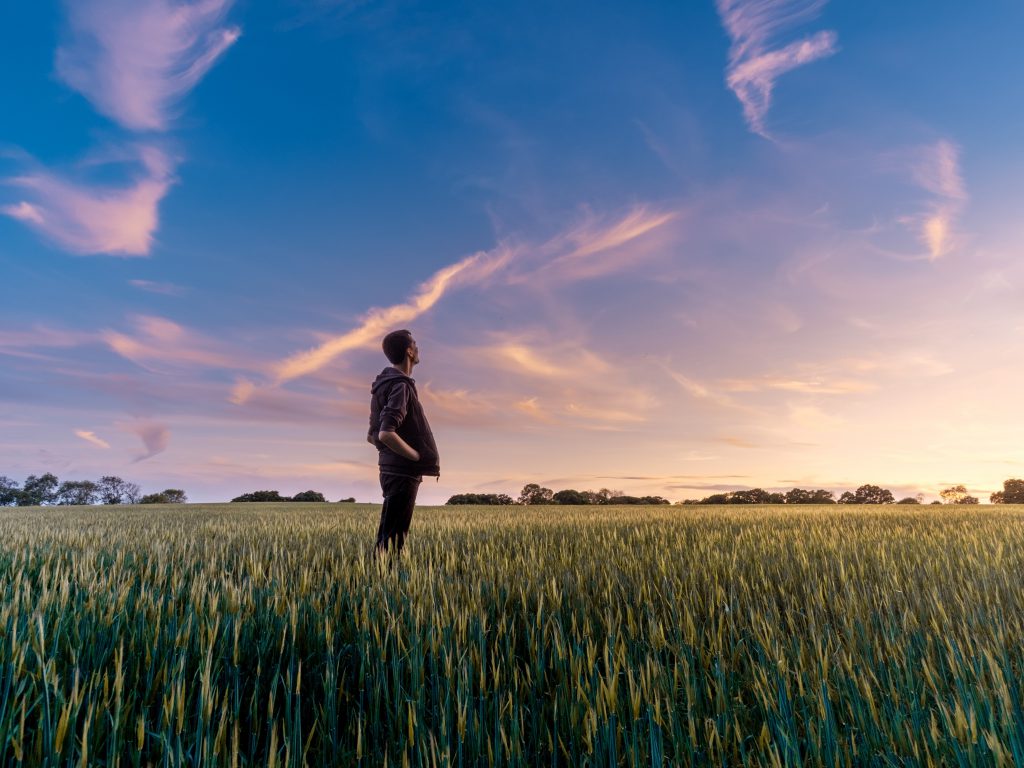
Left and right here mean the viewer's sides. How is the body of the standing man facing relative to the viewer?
facing to the right of the viewer
